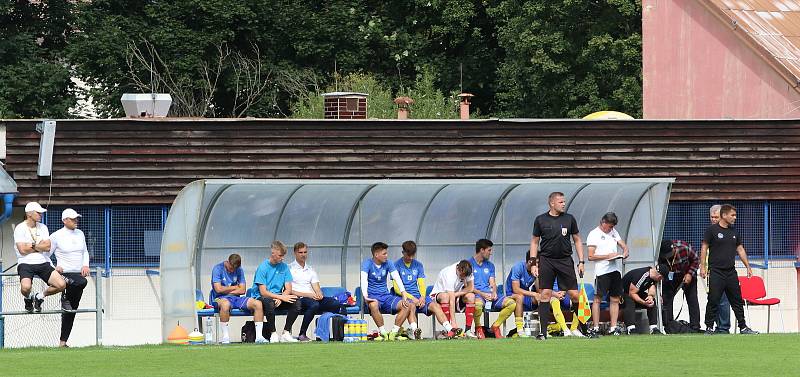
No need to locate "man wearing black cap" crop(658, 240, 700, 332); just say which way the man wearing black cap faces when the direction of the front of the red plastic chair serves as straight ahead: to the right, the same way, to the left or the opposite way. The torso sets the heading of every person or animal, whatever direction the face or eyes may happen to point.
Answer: to the right

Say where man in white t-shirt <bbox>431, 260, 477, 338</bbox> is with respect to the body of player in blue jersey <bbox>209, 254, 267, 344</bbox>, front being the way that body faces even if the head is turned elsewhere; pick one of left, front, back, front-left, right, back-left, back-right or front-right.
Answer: front-left

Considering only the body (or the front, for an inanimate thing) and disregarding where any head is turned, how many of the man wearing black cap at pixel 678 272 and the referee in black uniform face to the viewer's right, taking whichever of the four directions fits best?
0

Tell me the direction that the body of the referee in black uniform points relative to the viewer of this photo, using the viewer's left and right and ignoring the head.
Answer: facing the viewer

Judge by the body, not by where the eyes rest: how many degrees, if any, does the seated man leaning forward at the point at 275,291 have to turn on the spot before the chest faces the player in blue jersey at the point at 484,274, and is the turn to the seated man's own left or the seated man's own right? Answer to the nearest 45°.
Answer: approximately 45° to the seated man's own left

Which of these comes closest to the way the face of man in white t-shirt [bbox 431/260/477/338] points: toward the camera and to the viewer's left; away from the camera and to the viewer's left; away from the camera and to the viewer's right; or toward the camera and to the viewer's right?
toward the camera and to the viewer's left

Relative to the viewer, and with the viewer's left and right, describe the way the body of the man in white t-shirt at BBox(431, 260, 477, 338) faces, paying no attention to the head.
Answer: facing the viewer and to the right of the viewer

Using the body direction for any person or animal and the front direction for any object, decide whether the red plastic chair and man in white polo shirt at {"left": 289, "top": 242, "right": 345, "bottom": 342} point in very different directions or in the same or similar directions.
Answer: same or similar directions
